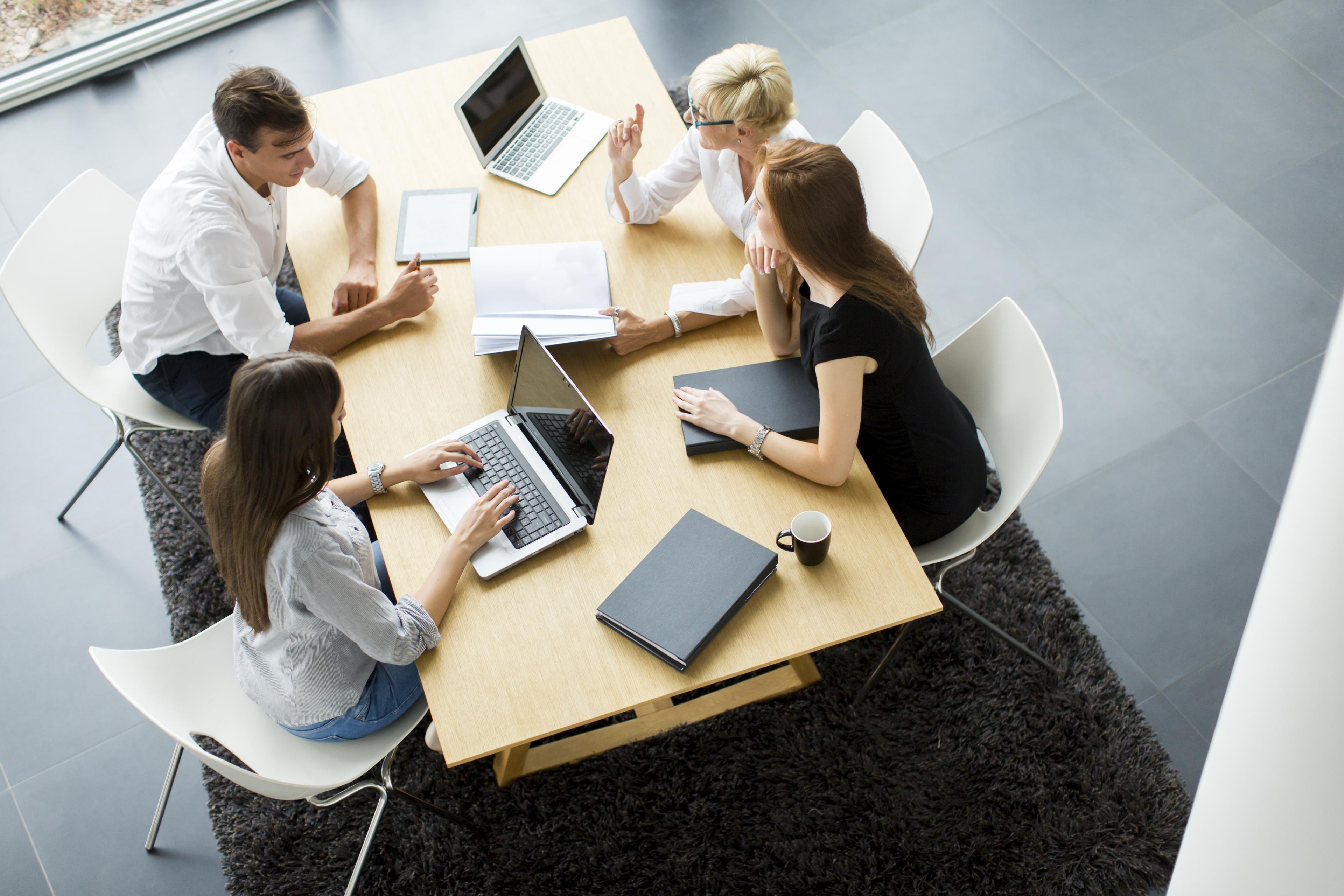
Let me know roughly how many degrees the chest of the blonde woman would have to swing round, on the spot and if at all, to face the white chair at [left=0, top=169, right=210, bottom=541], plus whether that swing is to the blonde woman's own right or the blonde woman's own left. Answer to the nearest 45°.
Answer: approximately 45° to the blonde woman's own right

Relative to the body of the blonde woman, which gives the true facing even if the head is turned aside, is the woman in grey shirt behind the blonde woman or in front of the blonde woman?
in front

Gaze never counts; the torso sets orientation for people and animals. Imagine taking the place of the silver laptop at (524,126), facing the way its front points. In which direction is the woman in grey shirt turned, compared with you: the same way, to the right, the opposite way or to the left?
to the left

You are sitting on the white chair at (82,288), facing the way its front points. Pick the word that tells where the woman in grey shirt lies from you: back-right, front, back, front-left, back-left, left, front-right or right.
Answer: front-right

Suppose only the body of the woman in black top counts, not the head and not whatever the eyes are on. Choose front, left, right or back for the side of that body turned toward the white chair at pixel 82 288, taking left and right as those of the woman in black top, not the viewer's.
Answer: front

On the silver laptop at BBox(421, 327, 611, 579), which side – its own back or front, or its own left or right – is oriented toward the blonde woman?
back

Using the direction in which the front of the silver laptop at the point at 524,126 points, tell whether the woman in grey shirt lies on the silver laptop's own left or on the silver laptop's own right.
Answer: on the silver laptop's own right

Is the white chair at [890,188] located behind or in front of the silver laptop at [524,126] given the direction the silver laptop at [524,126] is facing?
in front

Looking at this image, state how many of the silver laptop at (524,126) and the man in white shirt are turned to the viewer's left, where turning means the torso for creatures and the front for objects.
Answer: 0

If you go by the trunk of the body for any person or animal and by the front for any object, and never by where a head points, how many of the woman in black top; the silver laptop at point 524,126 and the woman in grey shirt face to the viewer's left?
1

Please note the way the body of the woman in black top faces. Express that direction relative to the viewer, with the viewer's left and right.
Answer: facing to the left of the viewer

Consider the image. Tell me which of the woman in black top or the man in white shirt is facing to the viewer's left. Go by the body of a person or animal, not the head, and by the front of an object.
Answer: the woman in black top

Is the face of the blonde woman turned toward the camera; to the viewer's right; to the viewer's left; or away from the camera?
to the viewer's left

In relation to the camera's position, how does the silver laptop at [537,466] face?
facing the viewer and to the left of the viewer

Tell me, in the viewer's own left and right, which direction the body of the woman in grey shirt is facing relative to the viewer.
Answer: facing away from the viewer and to the right of the viewer

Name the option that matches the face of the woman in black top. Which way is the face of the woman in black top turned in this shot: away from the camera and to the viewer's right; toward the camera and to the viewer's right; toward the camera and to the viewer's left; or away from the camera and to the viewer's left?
away from the camera and to the viewer's left
